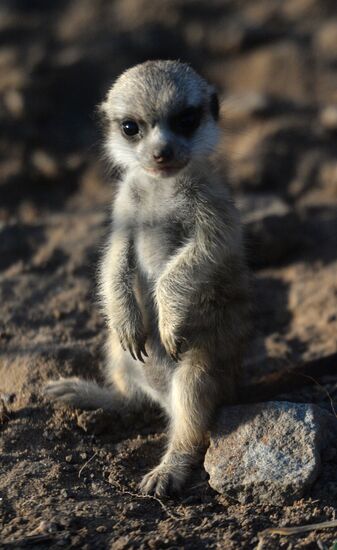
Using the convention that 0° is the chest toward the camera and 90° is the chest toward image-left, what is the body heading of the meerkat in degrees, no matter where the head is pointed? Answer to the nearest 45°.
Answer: approximately 45°

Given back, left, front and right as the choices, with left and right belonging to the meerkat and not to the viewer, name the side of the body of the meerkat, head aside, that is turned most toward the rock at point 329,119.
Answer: back

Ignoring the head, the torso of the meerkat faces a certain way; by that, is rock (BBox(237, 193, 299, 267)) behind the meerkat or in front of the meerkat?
behind

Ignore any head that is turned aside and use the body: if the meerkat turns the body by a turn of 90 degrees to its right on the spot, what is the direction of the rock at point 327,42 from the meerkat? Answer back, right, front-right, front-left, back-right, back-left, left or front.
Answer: right
